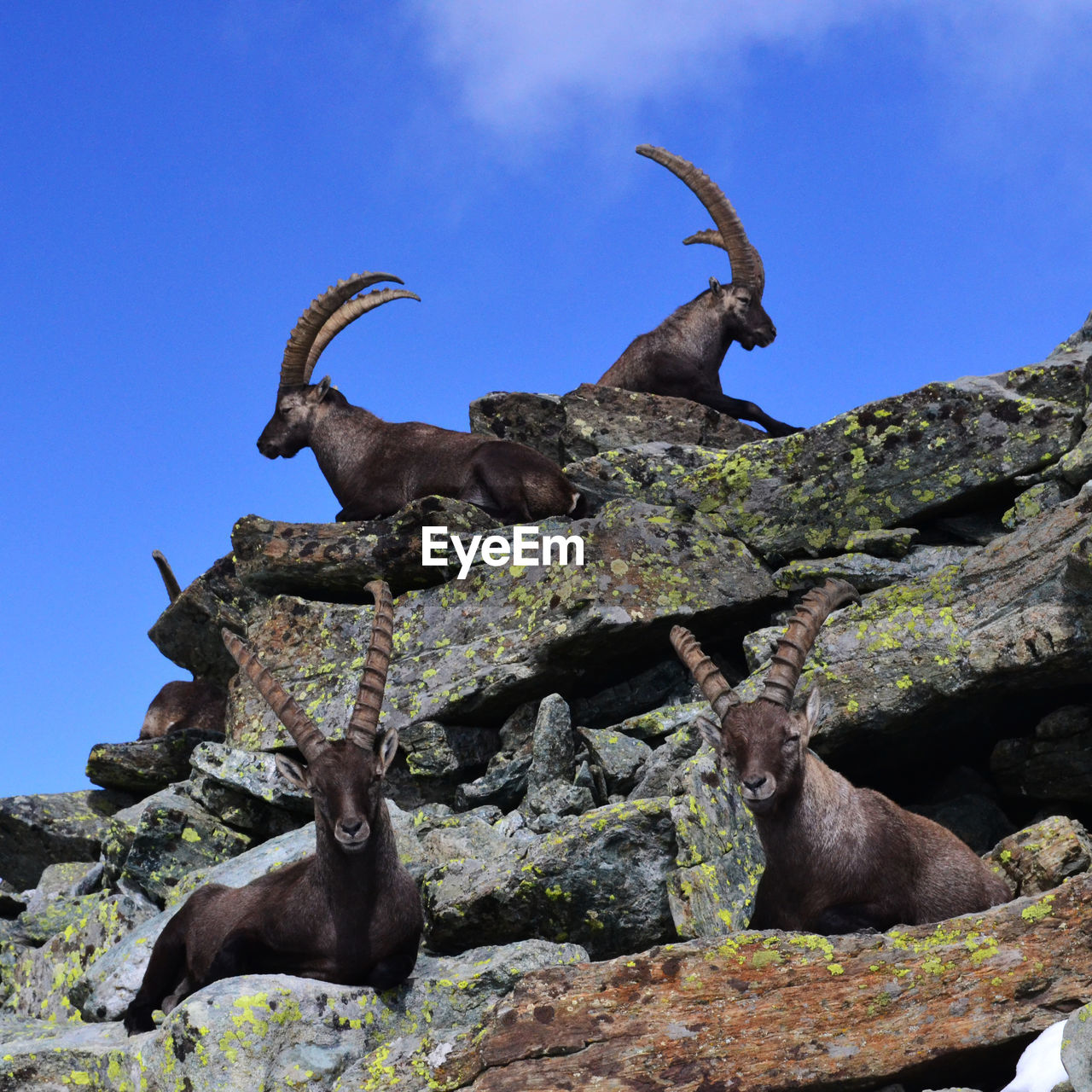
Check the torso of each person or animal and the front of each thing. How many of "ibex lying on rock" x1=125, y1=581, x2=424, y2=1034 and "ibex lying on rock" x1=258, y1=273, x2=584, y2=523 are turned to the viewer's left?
1

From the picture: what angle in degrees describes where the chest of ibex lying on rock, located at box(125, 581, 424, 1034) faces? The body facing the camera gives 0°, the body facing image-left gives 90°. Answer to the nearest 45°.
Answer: approximately 315°

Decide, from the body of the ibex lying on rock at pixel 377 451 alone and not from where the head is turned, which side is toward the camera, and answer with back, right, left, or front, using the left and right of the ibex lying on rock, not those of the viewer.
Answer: left

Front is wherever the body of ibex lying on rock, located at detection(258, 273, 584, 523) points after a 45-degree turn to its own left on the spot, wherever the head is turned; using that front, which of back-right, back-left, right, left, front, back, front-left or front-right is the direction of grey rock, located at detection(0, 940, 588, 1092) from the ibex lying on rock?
front-left

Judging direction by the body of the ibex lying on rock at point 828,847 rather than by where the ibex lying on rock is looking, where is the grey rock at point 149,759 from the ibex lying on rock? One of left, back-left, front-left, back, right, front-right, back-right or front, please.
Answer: right

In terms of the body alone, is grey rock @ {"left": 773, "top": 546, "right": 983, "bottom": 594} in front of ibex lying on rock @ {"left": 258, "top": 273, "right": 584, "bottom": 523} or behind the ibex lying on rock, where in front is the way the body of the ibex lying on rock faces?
behind

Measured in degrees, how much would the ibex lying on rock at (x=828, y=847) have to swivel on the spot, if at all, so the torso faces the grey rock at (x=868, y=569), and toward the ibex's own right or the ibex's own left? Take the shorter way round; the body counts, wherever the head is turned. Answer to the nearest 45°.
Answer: approximately 135° to the ibex's own right

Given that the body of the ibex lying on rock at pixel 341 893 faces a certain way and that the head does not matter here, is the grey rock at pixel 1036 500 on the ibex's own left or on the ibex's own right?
on the ibex's own left

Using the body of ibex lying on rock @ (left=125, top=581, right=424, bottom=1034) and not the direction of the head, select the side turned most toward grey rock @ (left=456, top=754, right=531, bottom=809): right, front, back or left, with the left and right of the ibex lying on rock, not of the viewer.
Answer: left
